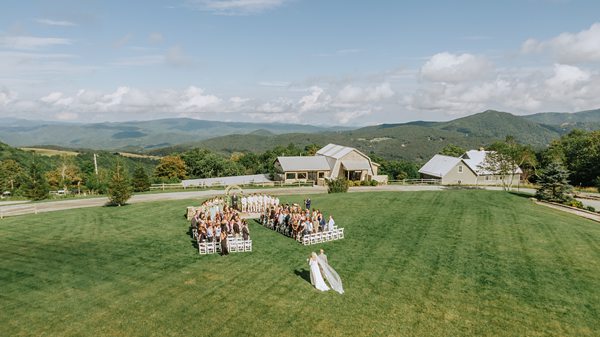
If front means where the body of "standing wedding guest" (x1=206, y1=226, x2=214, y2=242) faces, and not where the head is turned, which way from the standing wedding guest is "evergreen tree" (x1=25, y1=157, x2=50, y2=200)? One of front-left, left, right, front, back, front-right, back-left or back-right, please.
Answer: front-left

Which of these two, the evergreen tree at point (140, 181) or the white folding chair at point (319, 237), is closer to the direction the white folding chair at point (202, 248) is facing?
the evergreen tree

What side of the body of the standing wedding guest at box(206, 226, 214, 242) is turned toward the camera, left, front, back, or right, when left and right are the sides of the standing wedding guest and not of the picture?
back

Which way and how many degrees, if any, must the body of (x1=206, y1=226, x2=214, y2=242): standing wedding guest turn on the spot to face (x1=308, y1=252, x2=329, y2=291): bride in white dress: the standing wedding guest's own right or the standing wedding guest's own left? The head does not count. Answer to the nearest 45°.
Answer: approximately 135° to the standing wedding guest's own right

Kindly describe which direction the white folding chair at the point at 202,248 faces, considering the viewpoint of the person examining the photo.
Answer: facing away from the viewer

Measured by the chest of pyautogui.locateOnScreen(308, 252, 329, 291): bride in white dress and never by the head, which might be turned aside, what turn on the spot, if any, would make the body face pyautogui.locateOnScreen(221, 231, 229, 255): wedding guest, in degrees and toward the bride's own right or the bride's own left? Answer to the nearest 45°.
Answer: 0° — they already face them

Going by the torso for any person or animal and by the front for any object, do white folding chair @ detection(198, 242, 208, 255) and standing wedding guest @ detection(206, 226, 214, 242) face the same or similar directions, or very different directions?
same or similar directions

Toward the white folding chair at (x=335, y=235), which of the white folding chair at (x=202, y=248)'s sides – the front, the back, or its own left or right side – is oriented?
right

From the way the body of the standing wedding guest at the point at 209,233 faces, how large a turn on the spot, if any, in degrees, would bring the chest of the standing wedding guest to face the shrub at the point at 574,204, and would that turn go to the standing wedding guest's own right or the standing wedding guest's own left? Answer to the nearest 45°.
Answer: approximately 90° to the standing wedding guest's own right

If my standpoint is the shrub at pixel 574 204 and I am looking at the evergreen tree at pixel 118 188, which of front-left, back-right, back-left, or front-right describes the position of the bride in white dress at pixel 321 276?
front-left

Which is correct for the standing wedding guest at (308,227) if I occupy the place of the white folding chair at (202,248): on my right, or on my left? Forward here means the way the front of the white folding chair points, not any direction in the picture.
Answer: on my right

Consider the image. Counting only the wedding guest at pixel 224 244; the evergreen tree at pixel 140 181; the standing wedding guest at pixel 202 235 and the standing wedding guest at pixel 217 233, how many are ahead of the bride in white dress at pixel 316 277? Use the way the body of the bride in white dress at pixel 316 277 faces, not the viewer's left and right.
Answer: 4

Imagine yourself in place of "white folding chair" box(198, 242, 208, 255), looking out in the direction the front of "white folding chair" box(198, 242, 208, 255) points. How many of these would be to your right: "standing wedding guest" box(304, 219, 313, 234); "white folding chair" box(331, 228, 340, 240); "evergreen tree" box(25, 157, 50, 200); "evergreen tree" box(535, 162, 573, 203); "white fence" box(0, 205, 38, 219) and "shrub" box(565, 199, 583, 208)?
4

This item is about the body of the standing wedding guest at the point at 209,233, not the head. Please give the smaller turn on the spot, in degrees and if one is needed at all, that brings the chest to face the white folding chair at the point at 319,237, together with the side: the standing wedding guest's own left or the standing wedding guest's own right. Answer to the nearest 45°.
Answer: approximately 90° to the standing wedding guest's own right

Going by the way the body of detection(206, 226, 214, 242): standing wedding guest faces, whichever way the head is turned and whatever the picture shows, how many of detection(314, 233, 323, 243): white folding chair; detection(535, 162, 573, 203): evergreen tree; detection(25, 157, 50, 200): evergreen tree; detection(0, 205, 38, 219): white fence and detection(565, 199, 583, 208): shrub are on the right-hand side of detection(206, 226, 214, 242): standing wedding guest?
3

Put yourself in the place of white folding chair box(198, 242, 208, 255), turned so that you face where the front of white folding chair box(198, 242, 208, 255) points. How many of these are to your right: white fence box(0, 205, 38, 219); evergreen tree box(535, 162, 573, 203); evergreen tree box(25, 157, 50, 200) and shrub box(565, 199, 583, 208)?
2

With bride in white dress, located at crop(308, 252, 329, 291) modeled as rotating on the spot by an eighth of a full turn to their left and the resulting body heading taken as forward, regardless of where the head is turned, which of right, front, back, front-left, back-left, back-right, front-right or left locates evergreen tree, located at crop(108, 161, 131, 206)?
front-right

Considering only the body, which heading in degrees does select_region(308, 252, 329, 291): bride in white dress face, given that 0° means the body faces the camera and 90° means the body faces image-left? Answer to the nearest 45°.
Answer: approximately 135°

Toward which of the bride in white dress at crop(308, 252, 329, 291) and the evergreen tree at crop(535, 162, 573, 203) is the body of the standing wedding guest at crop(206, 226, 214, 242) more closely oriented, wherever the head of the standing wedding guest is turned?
the evergreen tree

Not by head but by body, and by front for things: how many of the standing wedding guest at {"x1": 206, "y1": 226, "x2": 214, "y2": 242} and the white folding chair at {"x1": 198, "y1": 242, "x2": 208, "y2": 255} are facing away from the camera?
2

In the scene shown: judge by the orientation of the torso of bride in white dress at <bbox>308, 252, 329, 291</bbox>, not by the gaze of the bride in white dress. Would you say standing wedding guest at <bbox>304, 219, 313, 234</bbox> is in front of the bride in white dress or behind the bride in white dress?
in front
